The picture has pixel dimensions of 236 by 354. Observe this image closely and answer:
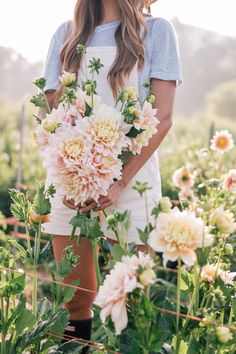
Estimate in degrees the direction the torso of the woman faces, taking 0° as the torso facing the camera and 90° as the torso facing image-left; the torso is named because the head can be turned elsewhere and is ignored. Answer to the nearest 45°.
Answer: approximately 0°

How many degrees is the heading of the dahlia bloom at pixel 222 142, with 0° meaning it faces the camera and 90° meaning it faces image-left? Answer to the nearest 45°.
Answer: approximately 0°

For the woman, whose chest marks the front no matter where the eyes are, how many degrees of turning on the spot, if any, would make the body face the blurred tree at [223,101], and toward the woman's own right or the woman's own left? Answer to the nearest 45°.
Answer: approximately 180°

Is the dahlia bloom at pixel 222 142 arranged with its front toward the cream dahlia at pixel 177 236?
yes

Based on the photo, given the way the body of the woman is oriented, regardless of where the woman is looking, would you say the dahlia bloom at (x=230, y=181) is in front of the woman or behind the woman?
behind

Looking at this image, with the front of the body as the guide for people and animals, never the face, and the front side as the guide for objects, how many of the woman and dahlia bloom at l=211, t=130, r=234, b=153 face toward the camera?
2

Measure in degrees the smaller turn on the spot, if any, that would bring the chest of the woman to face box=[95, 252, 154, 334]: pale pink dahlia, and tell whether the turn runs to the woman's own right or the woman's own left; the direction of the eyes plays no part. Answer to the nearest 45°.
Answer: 0° — they already face it
